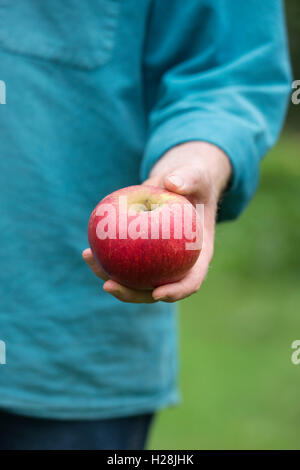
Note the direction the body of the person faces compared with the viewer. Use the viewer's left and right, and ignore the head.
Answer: facing the viewer
